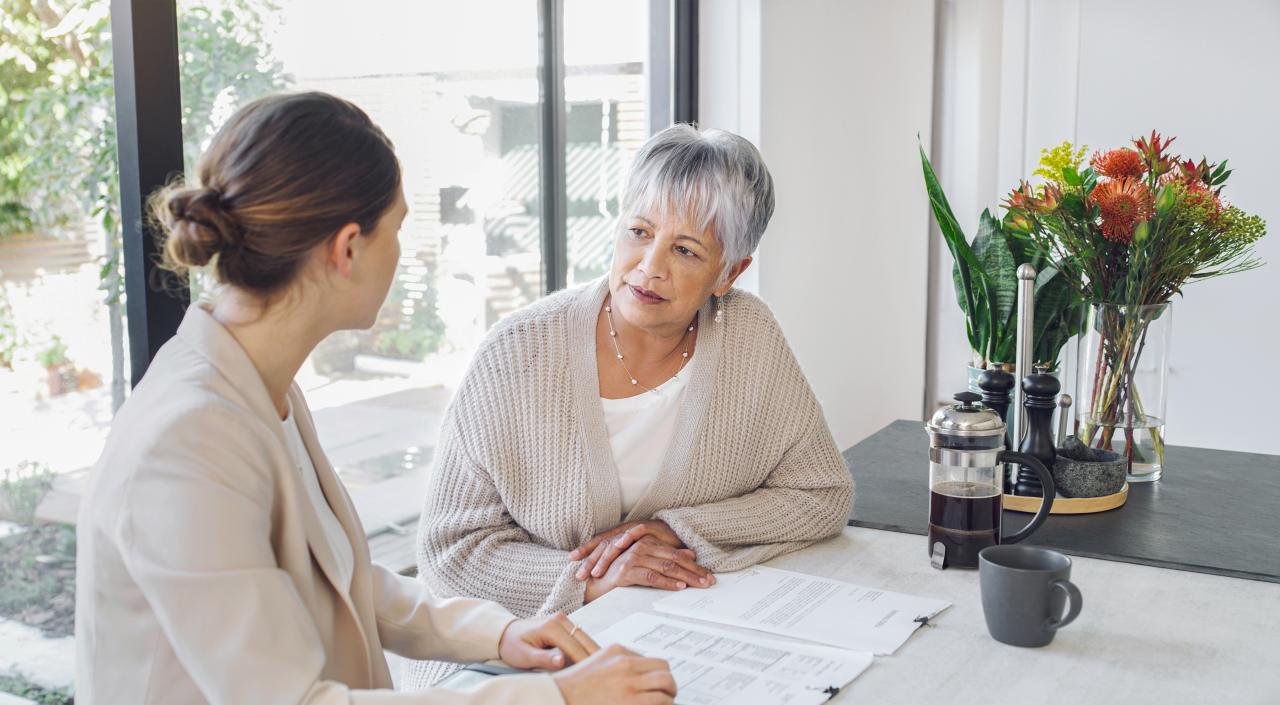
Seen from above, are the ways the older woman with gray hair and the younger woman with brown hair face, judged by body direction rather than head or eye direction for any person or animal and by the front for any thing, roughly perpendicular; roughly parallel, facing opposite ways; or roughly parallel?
roughly perpendicular

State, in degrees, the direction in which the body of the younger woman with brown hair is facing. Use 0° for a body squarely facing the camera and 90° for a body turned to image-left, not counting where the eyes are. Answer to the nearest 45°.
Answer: approximately 270°

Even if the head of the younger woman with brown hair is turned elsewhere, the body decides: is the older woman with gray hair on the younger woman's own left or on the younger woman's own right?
on the younger woman's own left

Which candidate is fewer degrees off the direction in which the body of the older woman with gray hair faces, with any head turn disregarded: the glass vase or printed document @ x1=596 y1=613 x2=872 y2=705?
the printed document

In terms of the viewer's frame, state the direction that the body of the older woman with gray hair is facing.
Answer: toward the camera

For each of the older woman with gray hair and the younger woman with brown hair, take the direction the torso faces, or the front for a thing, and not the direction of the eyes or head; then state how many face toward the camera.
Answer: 1

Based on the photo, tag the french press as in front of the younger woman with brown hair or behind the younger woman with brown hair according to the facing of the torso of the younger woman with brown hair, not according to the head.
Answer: in front

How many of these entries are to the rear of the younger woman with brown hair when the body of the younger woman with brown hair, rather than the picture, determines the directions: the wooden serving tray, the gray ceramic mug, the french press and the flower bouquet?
0
